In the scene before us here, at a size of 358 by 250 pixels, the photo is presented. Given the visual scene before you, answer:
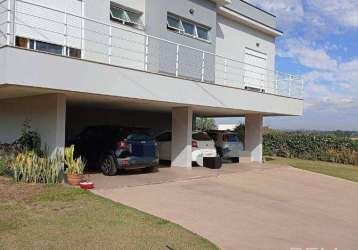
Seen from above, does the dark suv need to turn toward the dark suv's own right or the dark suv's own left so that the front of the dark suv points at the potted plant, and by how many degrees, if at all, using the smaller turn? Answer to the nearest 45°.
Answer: approximately 90° to the dark suv's own left

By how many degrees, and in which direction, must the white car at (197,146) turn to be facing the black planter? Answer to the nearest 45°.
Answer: approximately 180°

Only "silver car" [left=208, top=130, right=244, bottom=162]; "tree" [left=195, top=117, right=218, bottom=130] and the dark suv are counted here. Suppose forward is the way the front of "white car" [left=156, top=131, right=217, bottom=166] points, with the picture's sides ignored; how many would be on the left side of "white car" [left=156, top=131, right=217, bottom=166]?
1

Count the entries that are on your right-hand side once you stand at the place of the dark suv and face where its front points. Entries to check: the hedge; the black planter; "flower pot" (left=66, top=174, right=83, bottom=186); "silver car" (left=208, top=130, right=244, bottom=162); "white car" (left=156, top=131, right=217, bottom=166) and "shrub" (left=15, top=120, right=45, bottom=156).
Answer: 4

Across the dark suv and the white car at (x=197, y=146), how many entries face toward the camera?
0

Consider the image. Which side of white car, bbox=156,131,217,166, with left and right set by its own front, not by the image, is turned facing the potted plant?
left

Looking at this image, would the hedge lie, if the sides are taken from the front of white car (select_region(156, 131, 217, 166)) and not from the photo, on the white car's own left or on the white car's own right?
on the white car's own right

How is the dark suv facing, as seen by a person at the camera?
facing away from the viewer and to the left of the viewer

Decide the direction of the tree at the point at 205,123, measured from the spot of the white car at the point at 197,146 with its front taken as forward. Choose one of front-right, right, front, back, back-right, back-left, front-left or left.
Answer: front-right

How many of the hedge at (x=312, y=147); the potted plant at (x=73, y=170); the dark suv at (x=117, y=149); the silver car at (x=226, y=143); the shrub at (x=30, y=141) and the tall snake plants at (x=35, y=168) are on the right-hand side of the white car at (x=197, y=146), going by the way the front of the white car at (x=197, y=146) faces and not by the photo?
2

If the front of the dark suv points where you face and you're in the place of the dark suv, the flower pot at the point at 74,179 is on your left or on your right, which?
on your left

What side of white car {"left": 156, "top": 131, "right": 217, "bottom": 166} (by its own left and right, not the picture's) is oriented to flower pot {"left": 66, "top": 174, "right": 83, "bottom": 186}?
left

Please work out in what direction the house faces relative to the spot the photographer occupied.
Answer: facing the viewer and to the right of the viewer

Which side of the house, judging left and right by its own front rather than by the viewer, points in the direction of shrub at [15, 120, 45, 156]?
right

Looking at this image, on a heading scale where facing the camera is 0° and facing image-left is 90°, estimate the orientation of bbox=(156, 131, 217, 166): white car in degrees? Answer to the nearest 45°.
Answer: approximately 135°
